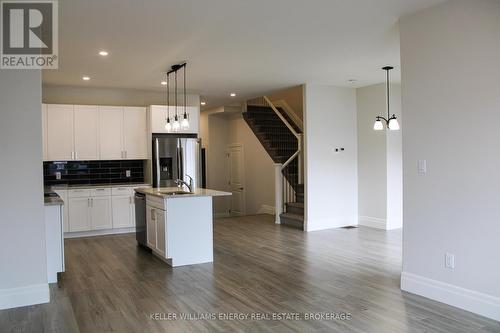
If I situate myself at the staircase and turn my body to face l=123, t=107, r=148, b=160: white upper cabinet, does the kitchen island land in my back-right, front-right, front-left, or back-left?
front-left

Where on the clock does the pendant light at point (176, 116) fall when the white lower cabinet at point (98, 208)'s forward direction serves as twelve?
The pendant light is roughly at 11 o'clock from the white lower cabinet.

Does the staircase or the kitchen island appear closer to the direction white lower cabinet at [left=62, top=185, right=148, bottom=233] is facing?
the kitchen island

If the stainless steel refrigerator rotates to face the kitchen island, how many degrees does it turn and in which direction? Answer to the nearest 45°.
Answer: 0° — it already faces it

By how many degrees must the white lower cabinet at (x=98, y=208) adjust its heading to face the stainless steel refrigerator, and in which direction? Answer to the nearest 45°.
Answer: approximately 90° to its left

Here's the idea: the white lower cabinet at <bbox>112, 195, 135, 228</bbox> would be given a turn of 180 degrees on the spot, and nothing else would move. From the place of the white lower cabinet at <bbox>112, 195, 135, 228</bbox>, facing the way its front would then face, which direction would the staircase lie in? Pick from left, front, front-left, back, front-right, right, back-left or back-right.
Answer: right

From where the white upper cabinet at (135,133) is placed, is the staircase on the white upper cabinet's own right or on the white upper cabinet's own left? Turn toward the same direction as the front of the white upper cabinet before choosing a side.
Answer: on the white upper cabinet's own left

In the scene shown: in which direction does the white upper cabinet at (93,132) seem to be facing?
toward the camera

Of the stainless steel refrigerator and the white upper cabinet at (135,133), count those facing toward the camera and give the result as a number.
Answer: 2

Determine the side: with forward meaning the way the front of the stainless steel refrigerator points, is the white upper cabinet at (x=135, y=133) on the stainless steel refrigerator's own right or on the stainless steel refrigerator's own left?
on the stainless steel refrigerator's own right

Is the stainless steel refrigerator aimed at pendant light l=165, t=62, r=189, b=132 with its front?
yes

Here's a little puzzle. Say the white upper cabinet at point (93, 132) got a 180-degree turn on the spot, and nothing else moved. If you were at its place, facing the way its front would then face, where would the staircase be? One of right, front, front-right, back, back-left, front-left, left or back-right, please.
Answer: right

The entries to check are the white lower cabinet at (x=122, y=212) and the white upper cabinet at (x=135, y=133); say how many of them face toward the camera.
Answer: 2

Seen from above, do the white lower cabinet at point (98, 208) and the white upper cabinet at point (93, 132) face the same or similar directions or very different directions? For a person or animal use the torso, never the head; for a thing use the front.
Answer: same or similar directions

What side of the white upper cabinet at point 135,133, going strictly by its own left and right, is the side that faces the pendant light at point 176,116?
front

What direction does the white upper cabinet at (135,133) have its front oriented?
toward the camera

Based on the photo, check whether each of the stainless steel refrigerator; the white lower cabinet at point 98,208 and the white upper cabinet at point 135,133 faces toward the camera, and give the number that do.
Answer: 3

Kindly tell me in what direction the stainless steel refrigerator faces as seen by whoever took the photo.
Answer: facing the viewer
